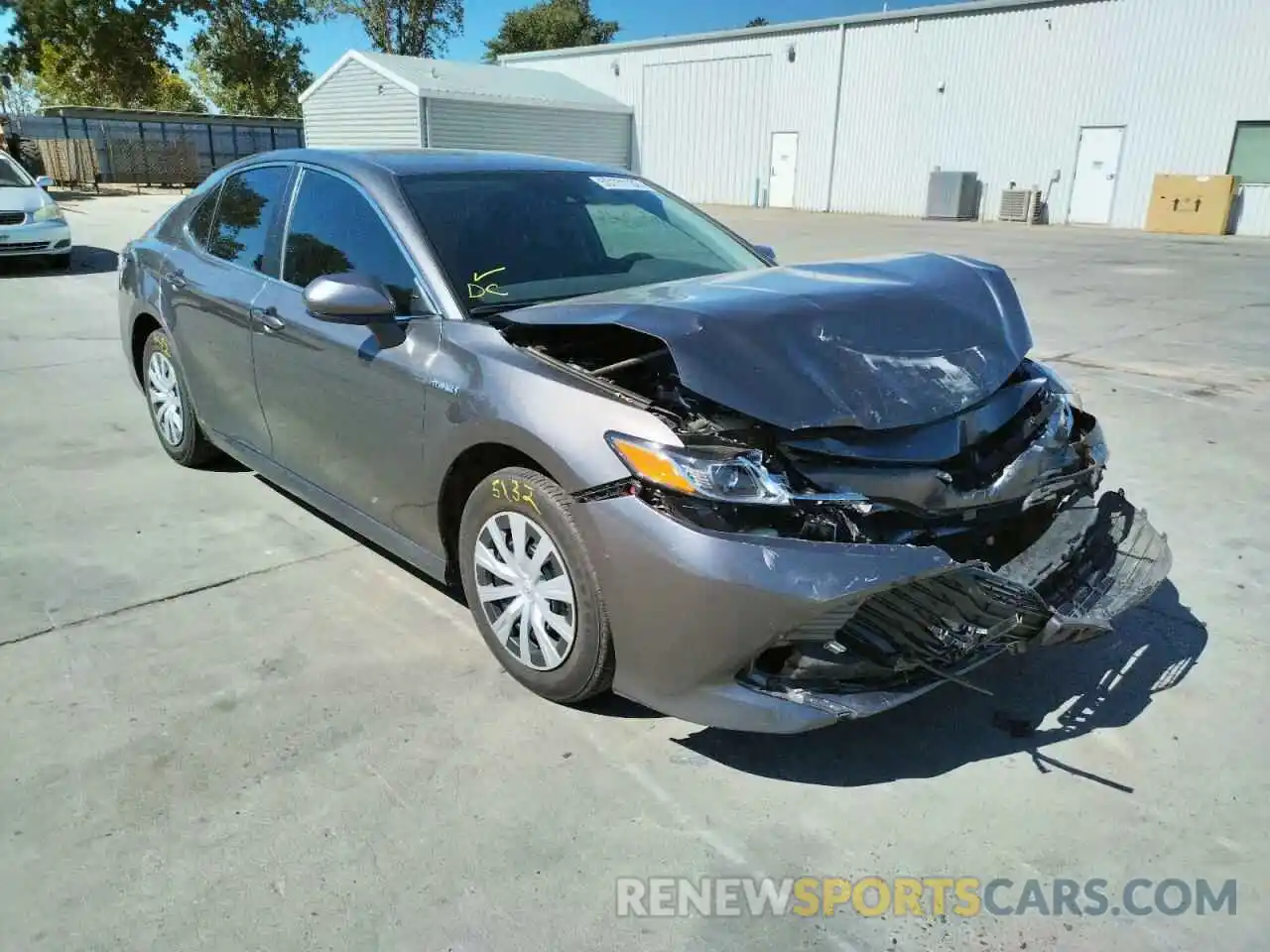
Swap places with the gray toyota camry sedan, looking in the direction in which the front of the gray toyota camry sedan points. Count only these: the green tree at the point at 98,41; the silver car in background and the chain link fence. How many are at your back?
3

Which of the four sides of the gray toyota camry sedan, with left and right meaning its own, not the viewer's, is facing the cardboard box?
left

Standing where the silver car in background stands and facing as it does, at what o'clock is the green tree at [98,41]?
The green tree is roughly at 6 o'clock from the silver car in background.

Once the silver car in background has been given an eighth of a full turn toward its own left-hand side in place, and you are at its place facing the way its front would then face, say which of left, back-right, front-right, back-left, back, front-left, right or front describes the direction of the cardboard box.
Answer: front-left

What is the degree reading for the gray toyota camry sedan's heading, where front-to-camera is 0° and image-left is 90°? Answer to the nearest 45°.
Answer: approximately 315°

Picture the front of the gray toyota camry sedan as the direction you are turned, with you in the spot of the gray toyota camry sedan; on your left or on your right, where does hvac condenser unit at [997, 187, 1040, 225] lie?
on your left

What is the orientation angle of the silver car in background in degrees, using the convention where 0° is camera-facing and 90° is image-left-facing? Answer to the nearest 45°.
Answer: approximately 0°

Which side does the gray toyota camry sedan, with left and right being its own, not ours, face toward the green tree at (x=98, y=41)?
back

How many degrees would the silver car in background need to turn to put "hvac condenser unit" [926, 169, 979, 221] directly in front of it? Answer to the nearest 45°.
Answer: approximately 90° to its left

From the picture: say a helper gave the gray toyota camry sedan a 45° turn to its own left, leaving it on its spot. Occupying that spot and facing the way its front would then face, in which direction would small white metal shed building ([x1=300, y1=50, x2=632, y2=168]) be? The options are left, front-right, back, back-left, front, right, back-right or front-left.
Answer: left

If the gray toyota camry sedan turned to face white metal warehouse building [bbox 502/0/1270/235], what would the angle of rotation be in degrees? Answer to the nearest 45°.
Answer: approximately 135° to its left
